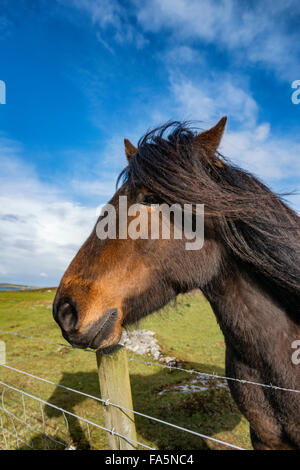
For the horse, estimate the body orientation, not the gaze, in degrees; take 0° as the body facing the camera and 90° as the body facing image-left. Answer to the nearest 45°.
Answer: approximately 45°

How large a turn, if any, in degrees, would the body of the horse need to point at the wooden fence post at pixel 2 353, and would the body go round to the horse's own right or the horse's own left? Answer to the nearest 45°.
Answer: approximately 90° to the horse's own right
